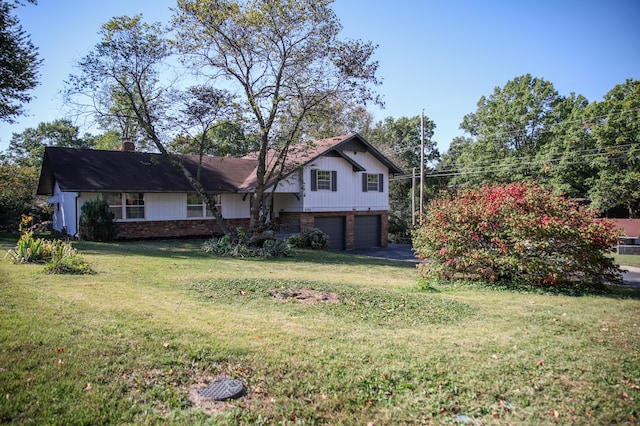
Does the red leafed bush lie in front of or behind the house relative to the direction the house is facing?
in front

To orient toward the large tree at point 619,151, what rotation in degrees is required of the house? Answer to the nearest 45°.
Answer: approximately 90° to its left

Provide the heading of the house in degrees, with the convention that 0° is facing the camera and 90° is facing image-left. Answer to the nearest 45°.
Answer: approximately 0°

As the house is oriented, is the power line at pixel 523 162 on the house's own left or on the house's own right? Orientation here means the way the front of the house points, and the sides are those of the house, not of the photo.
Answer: on the house's own left

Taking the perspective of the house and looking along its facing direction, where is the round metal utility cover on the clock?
The round metal utility cover is roughly at 12 o'clock from the house.

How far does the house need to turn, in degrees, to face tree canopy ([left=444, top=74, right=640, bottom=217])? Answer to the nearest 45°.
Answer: approximately 90° to its left

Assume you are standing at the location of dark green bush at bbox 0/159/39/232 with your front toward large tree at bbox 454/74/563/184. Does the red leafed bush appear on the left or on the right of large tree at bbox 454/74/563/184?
right

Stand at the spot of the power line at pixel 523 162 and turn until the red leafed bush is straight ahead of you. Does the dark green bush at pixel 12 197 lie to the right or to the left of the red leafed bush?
right

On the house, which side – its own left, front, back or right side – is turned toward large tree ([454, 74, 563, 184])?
left

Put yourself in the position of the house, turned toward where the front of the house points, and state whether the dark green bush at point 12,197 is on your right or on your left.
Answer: on your right
